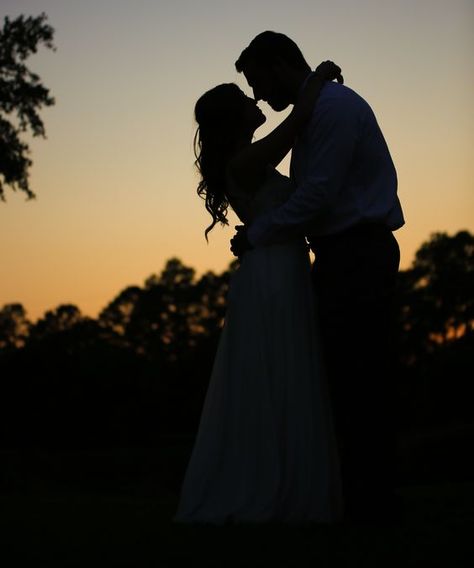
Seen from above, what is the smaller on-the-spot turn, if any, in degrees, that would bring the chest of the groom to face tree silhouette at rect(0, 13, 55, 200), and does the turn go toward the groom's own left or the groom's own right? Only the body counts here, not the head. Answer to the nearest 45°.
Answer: approximately 45° to the groom's own right

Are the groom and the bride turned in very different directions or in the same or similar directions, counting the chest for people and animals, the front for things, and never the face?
very different directions

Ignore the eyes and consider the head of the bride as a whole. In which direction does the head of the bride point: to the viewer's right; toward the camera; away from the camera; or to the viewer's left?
to the viewer's right

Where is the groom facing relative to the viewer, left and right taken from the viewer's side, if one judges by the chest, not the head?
facing to the left of the viewer

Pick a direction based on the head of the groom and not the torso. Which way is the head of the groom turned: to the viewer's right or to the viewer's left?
to the viewer's left

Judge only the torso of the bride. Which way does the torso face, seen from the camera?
to the viewer's right

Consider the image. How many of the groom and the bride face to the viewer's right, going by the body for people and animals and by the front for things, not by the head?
1

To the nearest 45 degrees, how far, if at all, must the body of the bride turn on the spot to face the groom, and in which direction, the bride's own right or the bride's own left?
approximately 45° to the bride's own right
